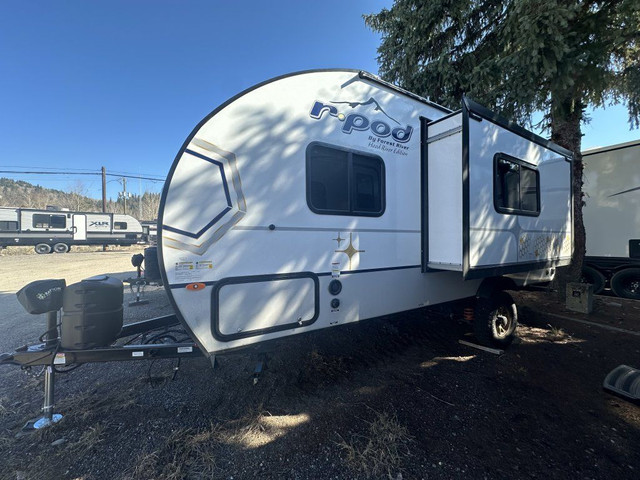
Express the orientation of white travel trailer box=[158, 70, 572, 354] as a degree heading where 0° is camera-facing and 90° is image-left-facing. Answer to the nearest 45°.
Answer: approximately 45°

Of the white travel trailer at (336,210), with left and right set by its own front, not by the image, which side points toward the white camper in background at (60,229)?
right

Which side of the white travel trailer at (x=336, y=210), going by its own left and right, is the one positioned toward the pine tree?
back
